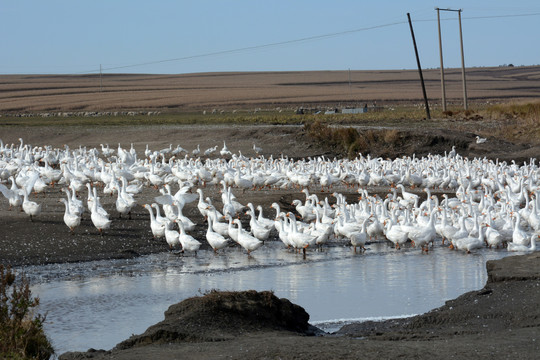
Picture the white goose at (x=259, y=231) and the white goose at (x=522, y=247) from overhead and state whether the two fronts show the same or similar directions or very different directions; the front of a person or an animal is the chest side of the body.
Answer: very different directions

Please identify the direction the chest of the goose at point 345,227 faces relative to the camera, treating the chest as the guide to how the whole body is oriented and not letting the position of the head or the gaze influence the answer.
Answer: to the viewer's left

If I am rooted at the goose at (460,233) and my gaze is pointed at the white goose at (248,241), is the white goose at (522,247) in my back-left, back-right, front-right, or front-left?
back-left

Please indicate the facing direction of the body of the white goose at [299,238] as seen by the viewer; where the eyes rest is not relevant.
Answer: to the viewer's left
